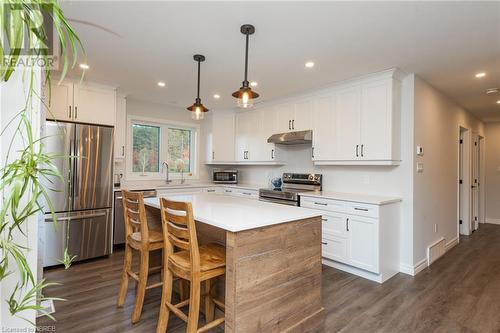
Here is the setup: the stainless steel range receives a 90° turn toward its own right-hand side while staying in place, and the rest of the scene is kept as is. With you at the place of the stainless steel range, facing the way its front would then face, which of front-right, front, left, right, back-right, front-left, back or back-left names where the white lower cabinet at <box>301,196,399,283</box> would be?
back

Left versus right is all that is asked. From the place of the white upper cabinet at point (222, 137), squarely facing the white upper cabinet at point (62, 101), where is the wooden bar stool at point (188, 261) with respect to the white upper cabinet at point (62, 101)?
left

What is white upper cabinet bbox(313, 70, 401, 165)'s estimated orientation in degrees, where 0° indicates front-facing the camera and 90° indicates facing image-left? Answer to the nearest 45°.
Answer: approximately 45°

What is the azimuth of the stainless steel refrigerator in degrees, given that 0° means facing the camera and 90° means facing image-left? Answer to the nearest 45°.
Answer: approximately 315°

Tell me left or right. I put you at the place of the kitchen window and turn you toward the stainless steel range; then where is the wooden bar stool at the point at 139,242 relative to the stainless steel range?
right

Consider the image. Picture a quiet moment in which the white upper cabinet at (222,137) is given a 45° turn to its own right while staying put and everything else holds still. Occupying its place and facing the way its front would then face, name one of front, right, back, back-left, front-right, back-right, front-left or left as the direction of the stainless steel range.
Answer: left

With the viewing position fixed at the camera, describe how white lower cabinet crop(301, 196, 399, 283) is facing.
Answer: facing the viewer and to the left of the viewer

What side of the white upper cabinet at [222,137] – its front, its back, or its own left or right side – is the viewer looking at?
front

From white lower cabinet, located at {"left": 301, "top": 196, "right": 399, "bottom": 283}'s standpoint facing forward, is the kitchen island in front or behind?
in front
